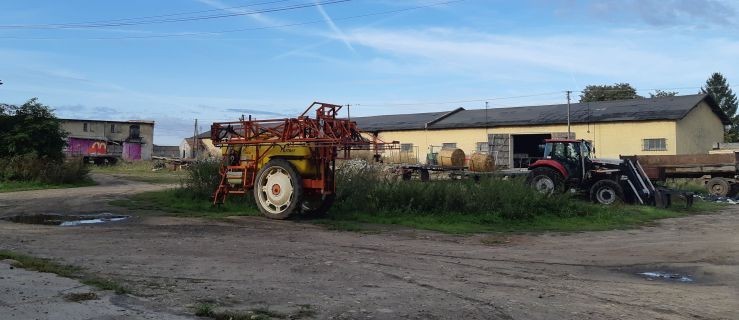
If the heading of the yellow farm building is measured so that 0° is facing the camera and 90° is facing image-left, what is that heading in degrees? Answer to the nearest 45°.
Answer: approximately 45°

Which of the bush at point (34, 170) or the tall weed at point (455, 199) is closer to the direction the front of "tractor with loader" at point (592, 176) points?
the tall weed

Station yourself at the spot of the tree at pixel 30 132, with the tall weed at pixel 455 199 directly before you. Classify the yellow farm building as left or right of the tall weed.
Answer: left

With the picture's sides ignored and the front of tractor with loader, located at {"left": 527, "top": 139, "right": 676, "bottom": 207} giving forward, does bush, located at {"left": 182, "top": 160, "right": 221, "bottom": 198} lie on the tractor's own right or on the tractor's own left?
on the tractor's own right
